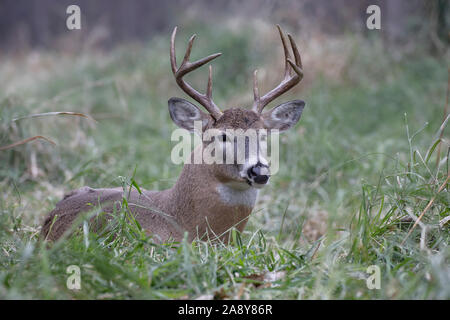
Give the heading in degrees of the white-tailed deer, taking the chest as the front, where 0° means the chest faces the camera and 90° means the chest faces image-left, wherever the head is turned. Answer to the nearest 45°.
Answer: approximately 315°
